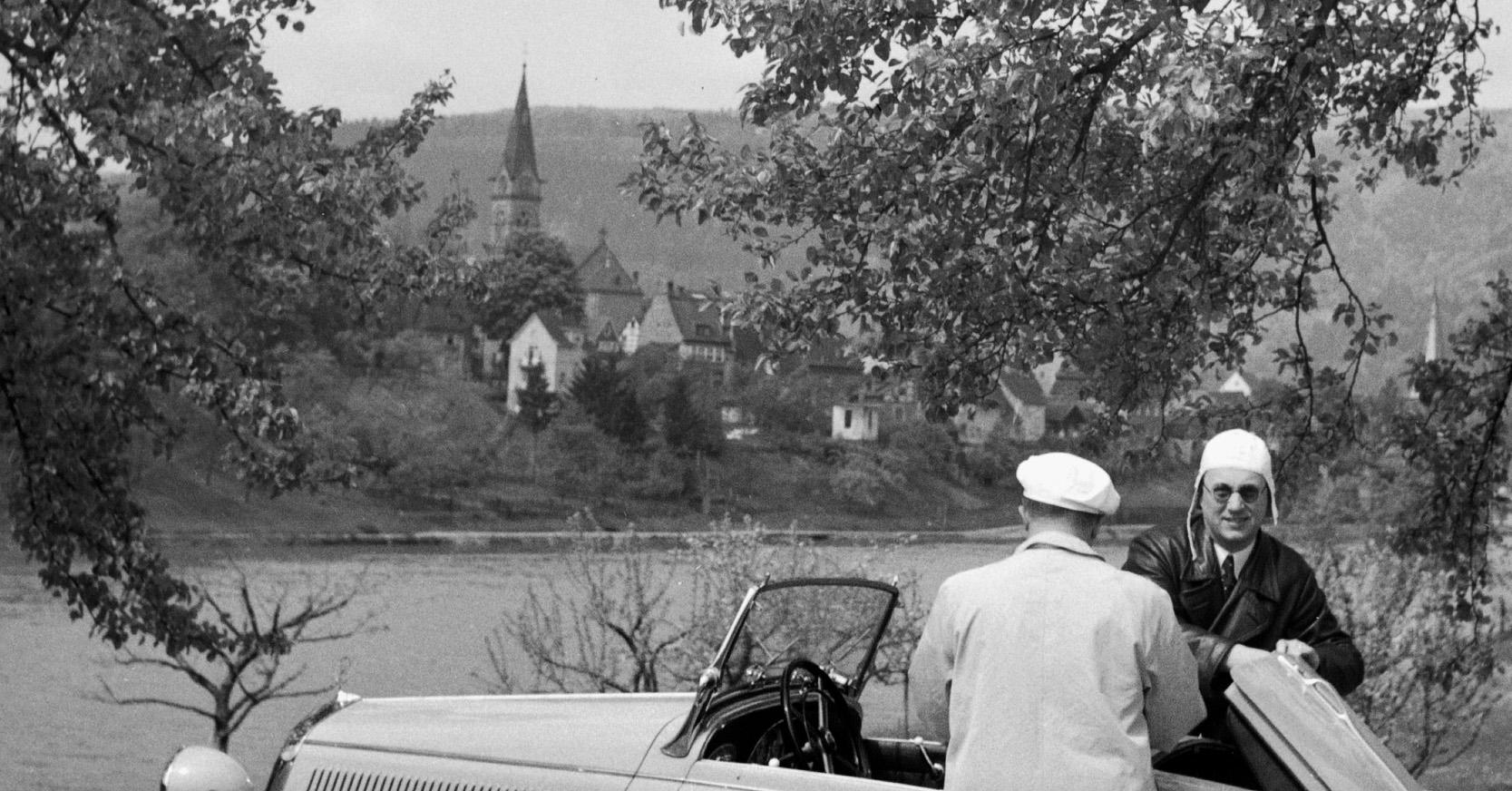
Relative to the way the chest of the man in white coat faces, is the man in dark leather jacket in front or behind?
in front

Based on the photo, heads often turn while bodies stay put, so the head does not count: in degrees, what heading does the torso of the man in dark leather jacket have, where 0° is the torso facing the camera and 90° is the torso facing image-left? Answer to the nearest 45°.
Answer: approximately 0°

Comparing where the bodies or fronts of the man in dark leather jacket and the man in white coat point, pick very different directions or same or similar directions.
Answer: very different directions

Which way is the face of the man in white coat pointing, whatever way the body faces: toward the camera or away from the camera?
away from the camera

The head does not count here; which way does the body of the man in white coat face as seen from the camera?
away from the camera

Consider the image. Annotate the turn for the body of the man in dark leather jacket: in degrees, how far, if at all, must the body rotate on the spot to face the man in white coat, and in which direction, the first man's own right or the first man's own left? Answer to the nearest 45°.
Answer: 0° — they already face them

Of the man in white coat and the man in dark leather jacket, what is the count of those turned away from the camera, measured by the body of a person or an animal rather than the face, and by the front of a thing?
1
